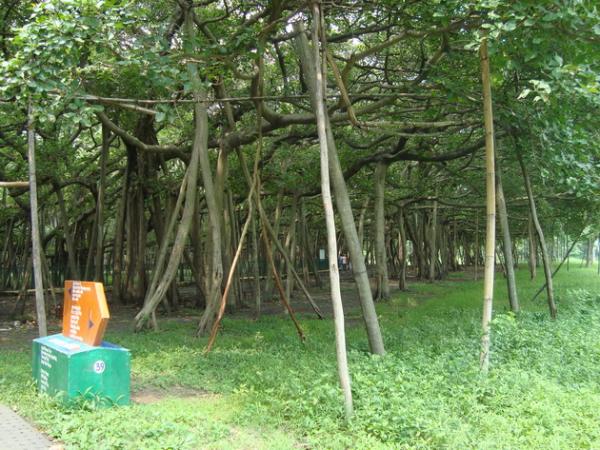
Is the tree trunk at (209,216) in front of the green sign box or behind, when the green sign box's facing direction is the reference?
behind

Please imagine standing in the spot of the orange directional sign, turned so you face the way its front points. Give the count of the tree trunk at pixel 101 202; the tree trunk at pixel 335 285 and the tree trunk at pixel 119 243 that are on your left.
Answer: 1

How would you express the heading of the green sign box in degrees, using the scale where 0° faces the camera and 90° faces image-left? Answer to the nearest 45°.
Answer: approximately 45°

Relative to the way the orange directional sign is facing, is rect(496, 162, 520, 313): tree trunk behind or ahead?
behind

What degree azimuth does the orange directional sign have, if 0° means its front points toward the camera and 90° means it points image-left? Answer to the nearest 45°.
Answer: approximately 45°

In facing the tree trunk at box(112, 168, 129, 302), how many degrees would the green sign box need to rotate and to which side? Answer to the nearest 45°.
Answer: approximately 135° to its right

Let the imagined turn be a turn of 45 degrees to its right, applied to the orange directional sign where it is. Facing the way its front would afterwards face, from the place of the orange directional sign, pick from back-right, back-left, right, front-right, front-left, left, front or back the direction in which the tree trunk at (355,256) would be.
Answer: back

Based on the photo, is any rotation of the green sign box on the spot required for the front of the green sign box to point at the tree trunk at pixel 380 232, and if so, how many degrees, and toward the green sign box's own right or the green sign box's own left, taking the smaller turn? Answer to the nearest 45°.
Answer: approximately 180°

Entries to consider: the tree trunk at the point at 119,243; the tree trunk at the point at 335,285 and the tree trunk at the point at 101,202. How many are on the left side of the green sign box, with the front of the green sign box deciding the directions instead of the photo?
1

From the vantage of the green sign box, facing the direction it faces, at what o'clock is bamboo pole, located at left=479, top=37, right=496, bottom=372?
The bamboo pole is roughly at 8 o'clock from the green sign box.

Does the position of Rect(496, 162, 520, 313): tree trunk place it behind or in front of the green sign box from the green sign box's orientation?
behind

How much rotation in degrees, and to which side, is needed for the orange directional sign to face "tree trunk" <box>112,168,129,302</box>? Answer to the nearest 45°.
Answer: approximately 135° to its right

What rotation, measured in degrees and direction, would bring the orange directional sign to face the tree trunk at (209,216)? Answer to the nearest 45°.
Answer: approximately 180°
